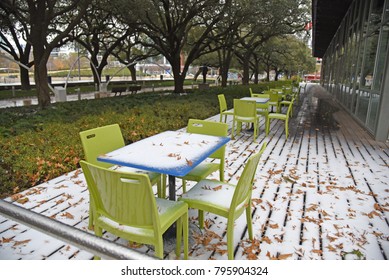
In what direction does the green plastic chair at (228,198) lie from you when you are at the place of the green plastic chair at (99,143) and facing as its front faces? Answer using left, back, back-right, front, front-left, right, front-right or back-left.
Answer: front

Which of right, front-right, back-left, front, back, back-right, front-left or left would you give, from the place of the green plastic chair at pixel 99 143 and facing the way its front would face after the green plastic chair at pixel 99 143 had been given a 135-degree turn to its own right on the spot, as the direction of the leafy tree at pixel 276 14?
back-right

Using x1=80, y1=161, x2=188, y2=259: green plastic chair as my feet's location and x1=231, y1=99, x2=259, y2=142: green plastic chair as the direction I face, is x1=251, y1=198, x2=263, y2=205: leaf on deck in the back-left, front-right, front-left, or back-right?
front-right

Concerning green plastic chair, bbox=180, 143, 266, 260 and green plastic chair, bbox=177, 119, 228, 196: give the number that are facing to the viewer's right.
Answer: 0

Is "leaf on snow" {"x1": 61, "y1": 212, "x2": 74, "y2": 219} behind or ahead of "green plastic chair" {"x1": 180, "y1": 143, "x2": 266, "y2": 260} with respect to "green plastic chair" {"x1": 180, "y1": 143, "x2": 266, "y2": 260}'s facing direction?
ahead

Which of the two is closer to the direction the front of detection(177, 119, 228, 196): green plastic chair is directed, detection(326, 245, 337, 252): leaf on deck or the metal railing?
the metal railing

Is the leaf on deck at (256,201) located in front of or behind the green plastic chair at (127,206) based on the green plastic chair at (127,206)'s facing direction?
in front

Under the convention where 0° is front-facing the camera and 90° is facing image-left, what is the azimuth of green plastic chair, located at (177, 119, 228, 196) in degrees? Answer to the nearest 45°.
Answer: approximately 45°

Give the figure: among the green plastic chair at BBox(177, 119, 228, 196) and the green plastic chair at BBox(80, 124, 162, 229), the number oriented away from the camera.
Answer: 0

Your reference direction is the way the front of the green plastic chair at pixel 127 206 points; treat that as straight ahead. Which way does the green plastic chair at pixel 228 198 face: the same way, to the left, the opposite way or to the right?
to the left

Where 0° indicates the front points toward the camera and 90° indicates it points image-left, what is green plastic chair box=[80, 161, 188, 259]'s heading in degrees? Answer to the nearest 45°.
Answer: approximately 225°

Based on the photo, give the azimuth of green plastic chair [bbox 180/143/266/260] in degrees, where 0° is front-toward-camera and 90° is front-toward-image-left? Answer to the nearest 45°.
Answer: approximately 135°

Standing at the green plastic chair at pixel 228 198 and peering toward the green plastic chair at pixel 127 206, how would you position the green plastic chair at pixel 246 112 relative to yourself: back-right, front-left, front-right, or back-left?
back-right

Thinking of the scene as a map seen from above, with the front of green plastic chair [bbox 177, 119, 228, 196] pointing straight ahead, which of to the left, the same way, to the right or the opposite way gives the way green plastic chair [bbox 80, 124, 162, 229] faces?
to the left

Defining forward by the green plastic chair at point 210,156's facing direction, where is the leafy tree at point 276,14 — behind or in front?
behind

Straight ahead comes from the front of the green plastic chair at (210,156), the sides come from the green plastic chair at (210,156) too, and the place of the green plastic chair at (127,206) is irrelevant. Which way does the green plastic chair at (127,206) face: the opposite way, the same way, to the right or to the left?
the opposite way

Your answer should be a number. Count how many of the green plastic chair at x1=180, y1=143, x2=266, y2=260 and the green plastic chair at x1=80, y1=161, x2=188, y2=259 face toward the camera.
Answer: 0

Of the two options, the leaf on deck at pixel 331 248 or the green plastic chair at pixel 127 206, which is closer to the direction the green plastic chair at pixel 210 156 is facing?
the green plastic chair

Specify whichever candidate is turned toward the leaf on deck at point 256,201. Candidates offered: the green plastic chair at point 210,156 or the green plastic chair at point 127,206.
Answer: the green plastic chair at point 127,206

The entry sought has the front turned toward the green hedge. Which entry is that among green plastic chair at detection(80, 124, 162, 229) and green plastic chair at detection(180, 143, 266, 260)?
green plastic chair at detection(180, 143, 266, 260)

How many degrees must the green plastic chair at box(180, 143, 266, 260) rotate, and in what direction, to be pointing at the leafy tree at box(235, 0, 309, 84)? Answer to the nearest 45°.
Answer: approximately 45° to its right
